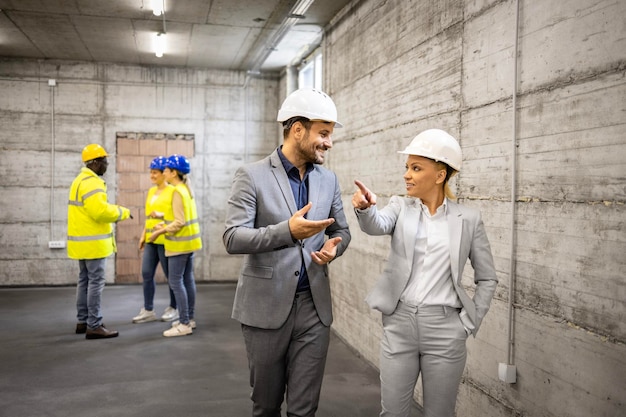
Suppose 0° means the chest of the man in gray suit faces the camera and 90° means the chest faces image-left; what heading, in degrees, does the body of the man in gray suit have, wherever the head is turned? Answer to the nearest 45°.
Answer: approximately 315°

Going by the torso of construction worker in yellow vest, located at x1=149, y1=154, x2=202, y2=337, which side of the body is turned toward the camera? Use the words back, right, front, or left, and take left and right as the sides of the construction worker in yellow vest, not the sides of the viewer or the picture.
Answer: left

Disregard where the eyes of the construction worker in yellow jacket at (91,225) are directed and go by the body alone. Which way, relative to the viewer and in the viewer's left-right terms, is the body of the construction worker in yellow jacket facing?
facing to the right of the viewer

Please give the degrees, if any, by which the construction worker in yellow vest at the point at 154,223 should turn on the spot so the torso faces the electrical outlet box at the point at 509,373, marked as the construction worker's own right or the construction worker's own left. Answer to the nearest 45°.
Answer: approximately 90° to the construction worker's own left

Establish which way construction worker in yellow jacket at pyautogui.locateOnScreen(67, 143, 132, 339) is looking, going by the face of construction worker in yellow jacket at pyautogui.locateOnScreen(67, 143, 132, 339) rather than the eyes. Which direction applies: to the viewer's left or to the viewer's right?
to the viewer's right

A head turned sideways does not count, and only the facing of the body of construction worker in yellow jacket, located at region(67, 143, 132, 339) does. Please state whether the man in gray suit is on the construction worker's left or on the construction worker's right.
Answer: on the construction worker's right

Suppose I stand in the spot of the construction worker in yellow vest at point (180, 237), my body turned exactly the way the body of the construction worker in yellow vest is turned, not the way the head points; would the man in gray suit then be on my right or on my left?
on my left

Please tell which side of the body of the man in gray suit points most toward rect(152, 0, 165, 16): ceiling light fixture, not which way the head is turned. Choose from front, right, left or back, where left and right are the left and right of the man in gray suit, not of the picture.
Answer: back
